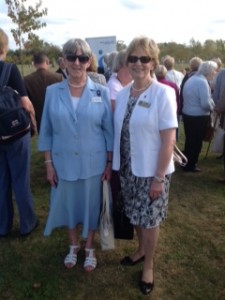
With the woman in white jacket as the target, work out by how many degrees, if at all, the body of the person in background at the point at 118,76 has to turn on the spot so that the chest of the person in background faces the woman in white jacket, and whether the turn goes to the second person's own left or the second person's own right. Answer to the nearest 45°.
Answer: approximately 90° to the second person's own right

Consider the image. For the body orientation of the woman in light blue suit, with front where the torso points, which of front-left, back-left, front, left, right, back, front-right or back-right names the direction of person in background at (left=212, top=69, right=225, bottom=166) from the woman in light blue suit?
back-left

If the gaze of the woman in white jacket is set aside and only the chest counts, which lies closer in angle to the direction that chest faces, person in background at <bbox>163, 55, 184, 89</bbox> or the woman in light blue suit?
the woman in light blue suit

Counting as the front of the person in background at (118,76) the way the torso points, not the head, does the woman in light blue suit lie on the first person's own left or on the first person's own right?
on the first person's own right

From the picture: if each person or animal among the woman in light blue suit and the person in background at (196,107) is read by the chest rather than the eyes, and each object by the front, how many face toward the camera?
1

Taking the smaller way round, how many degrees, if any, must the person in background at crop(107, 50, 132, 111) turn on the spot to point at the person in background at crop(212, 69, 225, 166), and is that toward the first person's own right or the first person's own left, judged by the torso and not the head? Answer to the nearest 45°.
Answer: approximately 45° to the first person's own left

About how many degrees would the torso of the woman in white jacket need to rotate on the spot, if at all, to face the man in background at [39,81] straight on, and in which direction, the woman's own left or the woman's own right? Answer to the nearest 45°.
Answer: approximately 90° to the woman's own right

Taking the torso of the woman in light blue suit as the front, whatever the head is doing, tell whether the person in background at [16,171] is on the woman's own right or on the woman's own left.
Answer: on the woman's own right

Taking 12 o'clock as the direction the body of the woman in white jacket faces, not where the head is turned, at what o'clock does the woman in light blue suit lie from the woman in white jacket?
The woman in light blue suit is roughly at 2 o'clock from the woman in white jacket.

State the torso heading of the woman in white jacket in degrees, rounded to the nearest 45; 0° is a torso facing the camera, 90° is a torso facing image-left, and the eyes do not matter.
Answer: approximately 45°
